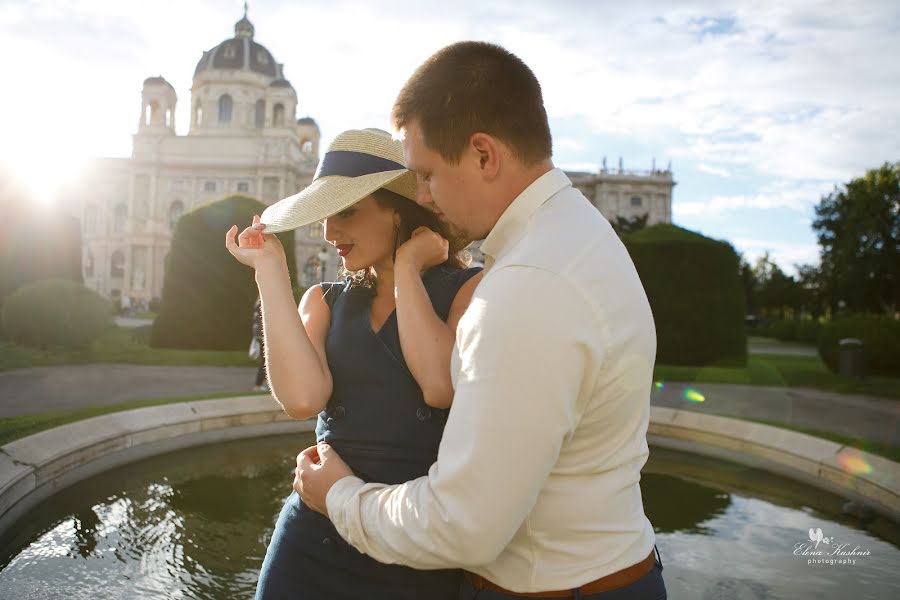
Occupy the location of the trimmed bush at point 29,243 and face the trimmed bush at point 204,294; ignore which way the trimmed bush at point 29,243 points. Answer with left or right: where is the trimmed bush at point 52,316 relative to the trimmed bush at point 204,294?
right

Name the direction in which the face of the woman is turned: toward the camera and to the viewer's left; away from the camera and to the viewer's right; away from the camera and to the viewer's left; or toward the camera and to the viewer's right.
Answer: toward the camera and to the viewer's left

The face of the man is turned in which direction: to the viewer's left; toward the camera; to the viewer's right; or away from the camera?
to the viewer's left

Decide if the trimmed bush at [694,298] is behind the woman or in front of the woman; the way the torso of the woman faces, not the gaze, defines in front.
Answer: behind

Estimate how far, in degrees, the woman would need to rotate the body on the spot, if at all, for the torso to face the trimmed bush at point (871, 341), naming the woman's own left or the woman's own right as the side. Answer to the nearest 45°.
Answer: approximately 180°

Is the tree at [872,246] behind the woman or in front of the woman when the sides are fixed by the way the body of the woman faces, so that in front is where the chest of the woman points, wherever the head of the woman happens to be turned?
behind

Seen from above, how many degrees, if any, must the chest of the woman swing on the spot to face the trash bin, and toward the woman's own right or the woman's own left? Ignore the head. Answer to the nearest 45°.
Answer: approximately 180°

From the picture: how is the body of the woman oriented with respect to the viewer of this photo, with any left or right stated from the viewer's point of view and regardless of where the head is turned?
facing the viewer and to the left of the viewer
